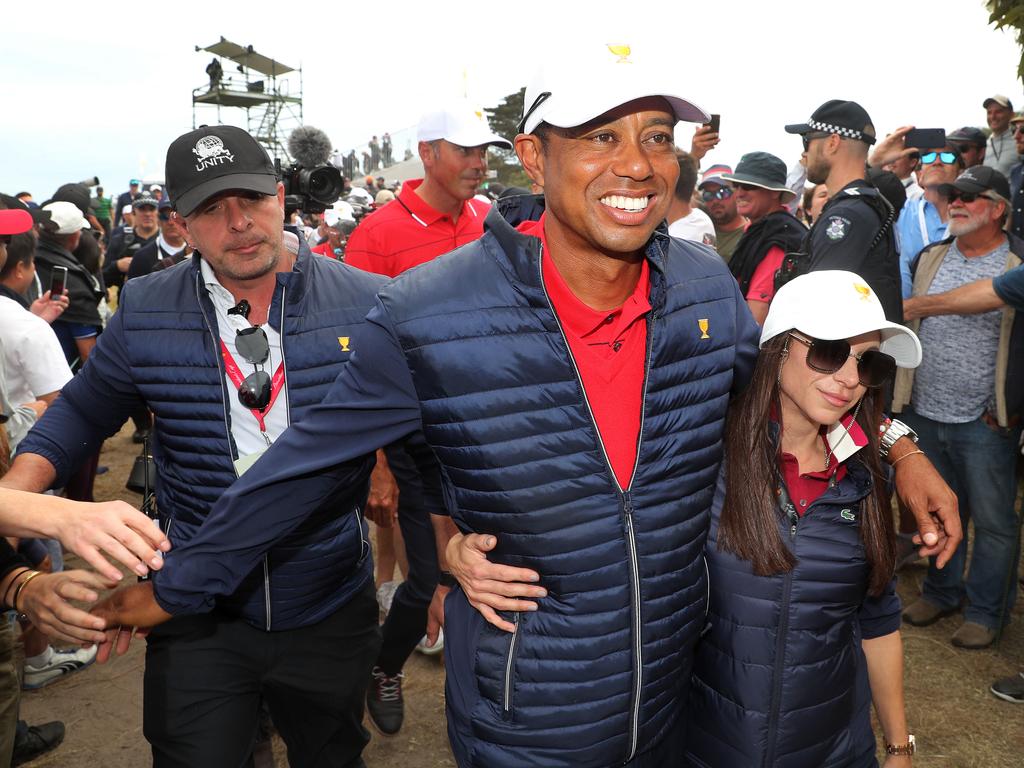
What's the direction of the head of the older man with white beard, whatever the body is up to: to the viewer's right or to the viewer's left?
to the viewer's left

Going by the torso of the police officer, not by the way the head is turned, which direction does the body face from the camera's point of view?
to the viewer's left

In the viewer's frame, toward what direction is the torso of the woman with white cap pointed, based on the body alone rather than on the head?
toward the camera

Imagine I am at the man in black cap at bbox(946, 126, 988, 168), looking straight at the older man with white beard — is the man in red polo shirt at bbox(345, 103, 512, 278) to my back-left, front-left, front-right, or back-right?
front-right

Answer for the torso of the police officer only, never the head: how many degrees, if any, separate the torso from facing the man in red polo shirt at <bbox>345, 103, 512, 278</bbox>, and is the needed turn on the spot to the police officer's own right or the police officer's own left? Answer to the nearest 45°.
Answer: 0° — they already face them

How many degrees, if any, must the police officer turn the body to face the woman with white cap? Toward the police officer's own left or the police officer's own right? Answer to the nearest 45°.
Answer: approximately 90° to the police officer's own left

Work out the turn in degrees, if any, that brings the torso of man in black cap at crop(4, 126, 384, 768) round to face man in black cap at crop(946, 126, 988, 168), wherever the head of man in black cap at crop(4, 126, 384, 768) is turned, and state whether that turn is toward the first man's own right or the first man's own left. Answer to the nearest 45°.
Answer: approximately 135° to the first man's own left

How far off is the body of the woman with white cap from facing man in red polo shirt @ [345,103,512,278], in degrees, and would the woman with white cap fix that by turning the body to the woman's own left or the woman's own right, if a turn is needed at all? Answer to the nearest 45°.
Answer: approximately 135° to the woman's own right

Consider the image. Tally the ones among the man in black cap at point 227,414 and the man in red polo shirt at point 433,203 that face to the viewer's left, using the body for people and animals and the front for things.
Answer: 0
